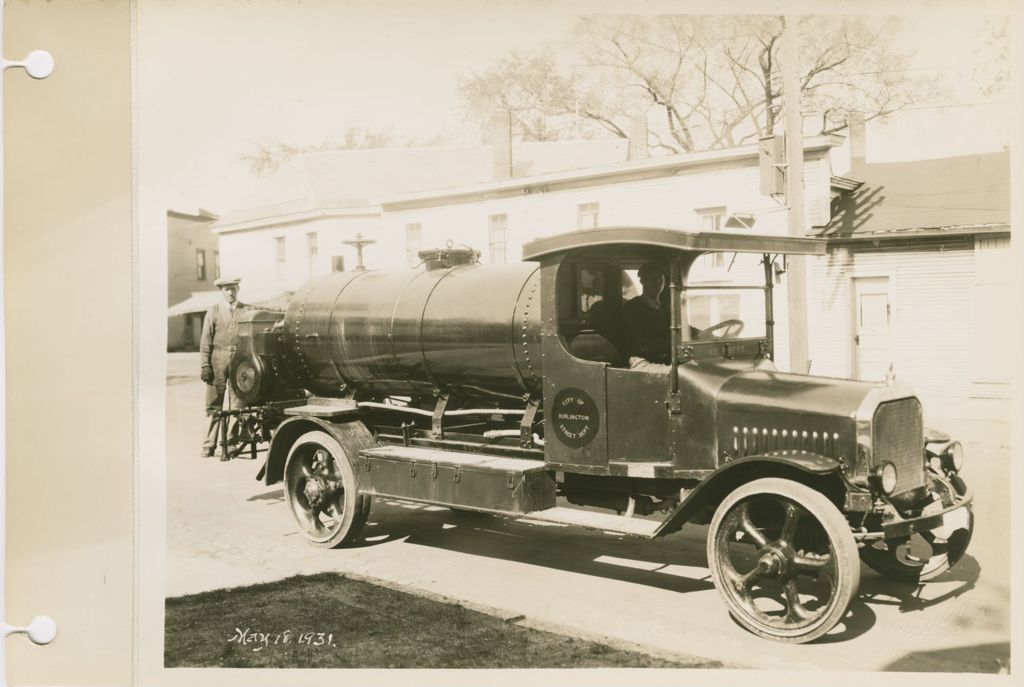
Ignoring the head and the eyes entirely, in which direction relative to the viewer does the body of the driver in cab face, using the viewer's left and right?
facing the viewer and to the right of the viewer
